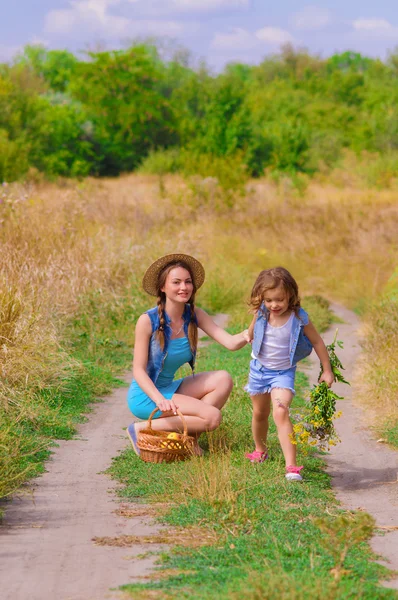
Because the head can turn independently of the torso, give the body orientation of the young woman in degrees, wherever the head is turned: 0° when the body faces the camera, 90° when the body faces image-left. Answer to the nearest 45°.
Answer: approximately 315°

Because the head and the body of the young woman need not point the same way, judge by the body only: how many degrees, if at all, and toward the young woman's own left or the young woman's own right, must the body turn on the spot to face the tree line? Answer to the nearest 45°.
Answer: approximately 135° to the young woman's own left
